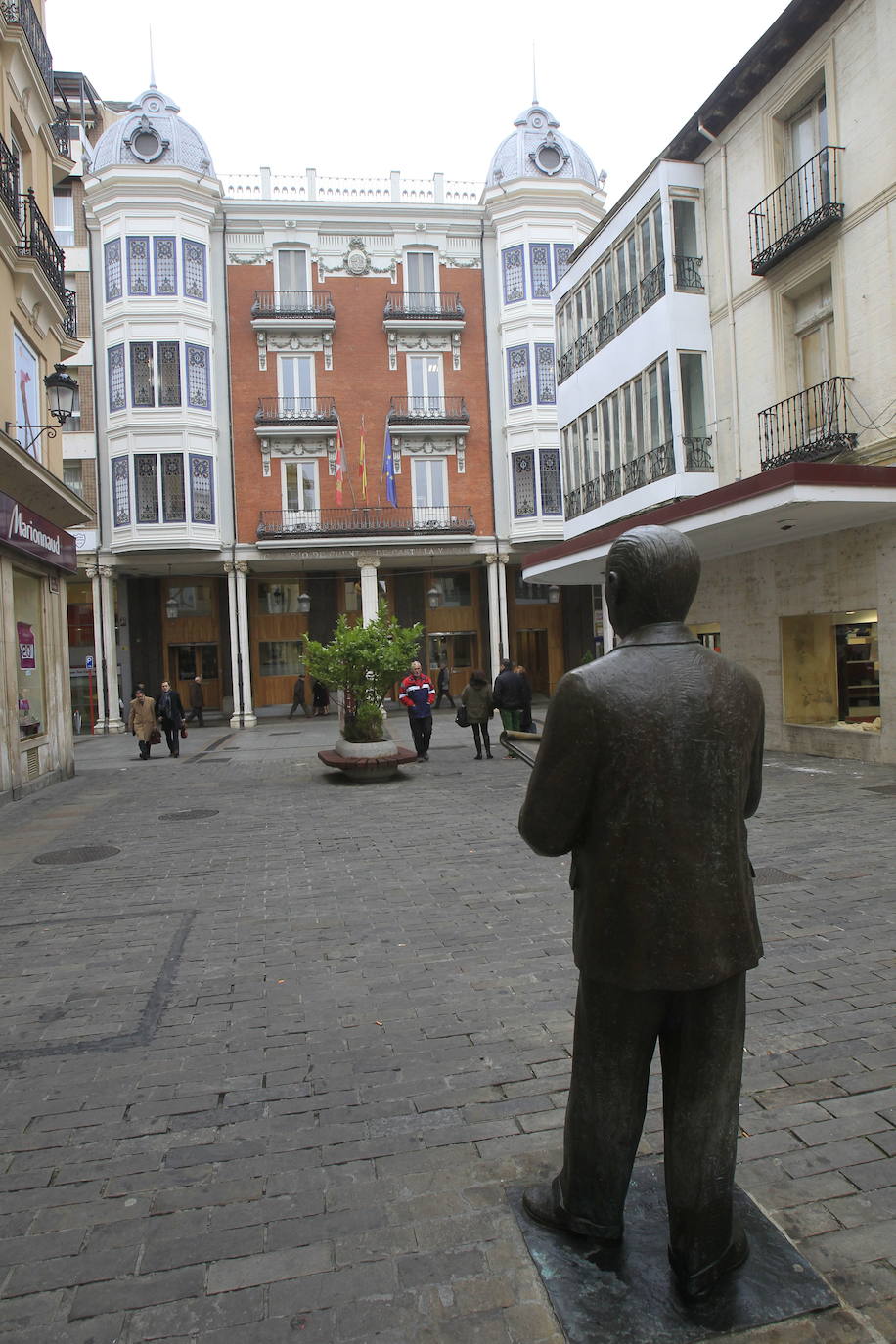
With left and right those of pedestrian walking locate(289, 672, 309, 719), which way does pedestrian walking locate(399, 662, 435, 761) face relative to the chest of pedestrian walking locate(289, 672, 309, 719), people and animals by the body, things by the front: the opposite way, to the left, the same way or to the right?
to the right

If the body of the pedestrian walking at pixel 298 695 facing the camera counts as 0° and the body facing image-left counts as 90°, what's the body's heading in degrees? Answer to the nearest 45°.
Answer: approximately 270°

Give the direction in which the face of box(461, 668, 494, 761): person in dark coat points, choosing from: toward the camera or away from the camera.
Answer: away from the camera

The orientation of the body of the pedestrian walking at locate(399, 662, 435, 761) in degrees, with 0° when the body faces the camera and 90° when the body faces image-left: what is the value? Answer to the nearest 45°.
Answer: approximately 0°

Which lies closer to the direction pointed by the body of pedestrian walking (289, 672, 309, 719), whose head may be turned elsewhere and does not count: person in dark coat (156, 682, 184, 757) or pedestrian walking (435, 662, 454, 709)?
the pedestrian walking

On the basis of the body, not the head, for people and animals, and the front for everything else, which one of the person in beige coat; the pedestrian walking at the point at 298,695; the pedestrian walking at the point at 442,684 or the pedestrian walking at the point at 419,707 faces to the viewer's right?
the pedestrian walking at the point at 298,695

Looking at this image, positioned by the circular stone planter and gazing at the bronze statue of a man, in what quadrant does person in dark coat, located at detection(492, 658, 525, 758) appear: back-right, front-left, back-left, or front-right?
back-left
